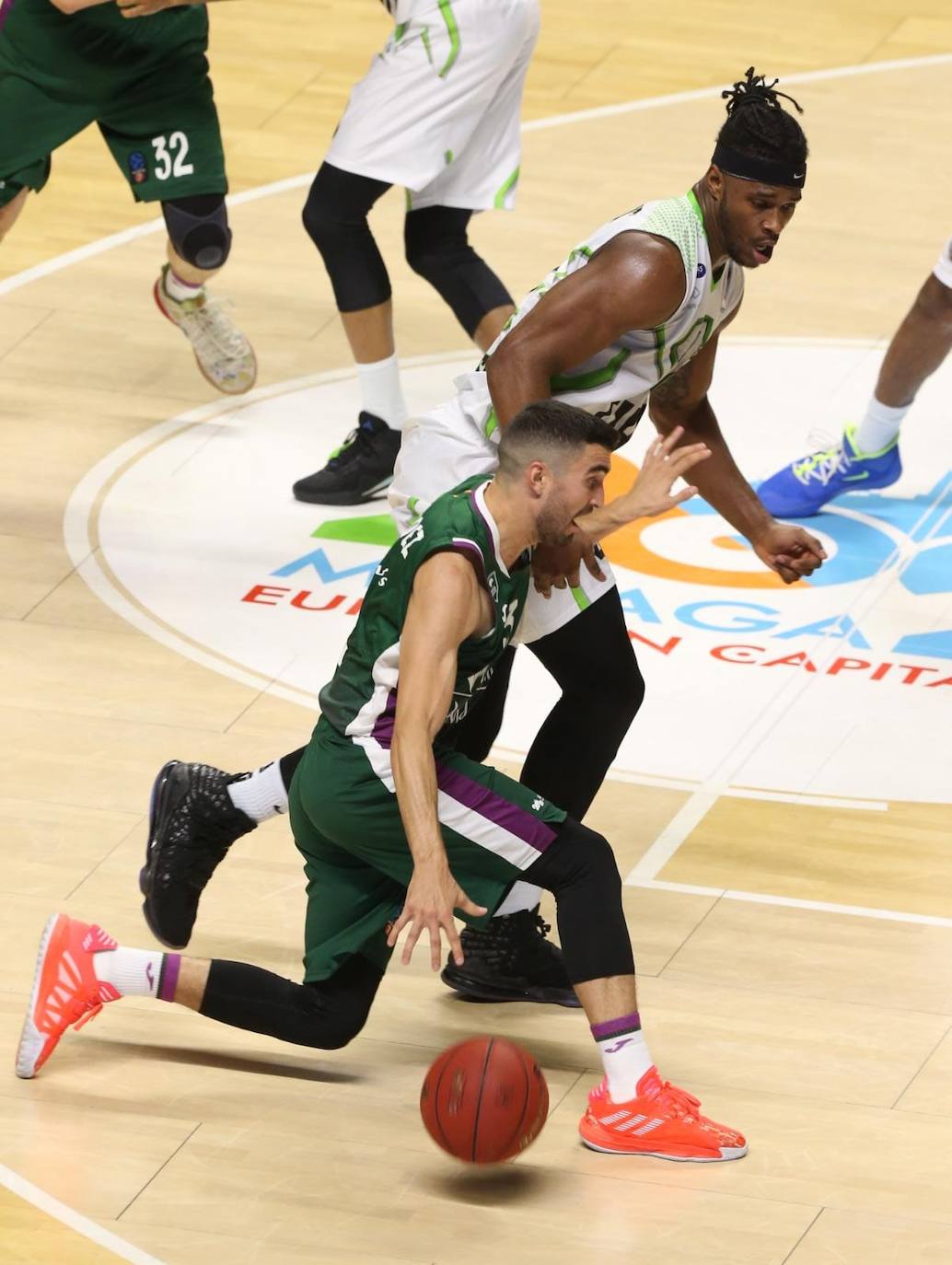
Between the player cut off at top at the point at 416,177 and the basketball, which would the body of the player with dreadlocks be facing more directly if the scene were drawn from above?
the basketball

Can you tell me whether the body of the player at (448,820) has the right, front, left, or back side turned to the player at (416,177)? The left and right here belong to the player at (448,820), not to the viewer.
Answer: left

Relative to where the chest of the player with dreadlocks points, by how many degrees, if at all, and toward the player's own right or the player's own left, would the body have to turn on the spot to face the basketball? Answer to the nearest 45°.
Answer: approximately 45° to the player's own right

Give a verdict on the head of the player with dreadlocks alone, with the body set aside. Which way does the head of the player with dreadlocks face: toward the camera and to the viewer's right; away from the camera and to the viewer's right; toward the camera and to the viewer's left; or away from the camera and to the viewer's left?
toward the camera and to the viewer's right
